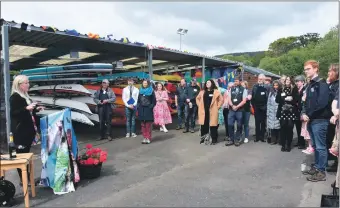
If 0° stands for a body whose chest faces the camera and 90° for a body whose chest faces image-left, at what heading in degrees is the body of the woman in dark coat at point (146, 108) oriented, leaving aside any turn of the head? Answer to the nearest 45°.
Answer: approximately 0°

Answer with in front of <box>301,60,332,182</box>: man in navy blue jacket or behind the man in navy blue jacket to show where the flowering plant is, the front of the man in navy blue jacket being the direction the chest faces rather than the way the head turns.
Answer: in front

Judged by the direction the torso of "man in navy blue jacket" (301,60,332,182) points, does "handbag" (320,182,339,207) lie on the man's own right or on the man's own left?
on the man's own left

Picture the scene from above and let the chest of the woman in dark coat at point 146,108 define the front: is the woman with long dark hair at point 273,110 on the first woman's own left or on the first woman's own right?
on the first woman's own left

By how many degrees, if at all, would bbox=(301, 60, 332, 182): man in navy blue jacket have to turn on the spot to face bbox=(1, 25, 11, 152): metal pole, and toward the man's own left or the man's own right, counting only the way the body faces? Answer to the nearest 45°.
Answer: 0° — they already face it

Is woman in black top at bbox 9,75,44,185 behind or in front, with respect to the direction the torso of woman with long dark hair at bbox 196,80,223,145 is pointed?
in front

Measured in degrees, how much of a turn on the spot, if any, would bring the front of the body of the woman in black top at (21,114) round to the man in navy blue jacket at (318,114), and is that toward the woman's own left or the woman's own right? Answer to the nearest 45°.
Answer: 0° — they already face them

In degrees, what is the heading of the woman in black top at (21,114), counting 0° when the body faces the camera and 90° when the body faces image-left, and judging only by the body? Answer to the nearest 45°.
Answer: approximately 270°

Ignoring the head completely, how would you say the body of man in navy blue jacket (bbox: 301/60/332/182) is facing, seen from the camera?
to the viewer's left

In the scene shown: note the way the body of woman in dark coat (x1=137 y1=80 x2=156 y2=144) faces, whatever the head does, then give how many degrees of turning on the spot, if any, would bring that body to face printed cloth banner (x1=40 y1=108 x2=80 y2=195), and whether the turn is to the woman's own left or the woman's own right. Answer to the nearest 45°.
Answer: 0° — they already face it

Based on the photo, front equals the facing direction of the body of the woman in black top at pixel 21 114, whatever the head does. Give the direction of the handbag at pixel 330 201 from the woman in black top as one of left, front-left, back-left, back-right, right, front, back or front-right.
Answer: front-right
